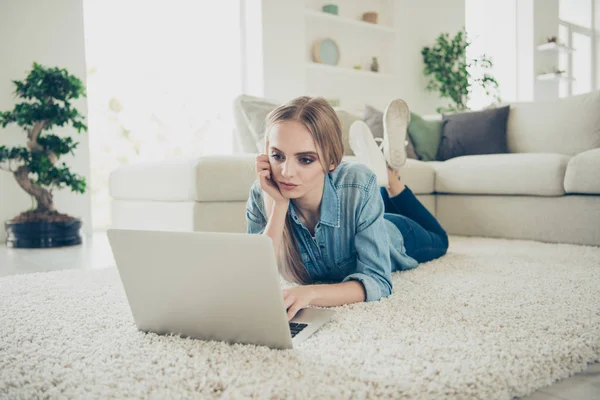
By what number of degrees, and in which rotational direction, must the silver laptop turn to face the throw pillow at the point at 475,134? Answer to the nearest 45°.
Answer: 0° — it already faces it

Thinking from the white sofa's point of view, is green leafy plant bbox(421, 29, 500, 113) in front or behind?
behind

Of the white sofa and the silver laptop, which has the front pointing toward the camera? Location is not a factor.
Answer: the white sofa

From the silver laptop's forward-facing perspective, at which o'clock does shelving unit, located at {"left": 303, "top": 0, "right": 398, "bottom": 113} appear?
The shelving unit is roughly at 11 o'clock from the silver laptop.

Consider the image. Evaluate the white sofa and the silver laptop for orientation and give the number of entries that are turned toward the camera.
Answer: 1

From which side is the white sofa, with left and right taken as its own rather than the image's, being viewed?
front

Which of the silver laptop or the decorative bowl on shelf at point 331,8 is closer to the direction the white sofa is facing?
the silver laptop

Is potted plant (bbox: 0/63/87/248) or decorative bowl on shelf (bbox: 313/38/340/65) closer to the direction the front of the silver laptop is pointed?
the decorative bowl on shelf

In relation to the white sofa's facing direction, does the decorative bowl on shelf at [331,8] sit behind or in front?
behind

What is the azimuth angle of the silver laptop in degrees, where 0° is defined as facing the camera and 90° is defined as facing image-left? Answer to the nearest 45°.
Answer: approximately 225°

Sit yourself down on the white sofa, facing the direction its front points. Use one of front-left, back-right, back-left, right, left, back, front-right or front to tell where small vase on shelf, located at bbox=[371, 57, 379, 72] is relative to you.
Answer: back

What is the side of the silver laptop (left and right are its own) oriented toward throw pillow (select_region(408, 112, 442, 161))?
front

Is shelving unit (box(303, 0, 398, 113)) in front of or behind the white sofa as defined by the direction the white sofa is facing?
behind
